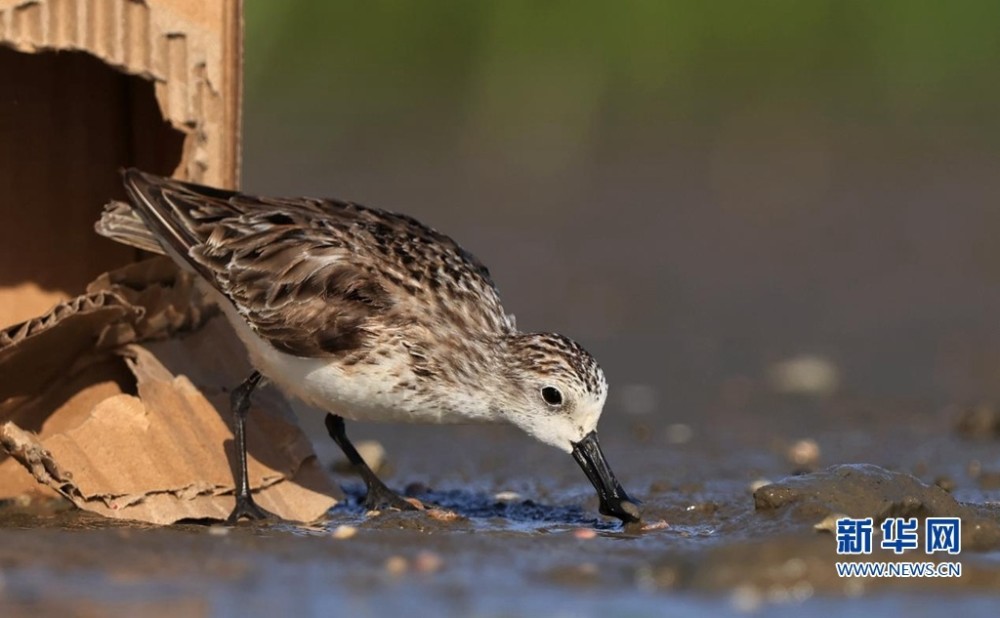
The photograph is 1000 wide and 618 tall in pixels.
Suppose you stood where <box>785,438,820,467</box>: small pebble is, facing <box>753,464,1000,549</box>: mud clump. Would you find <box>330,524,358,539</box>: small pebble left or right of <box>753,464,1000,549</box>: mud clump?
right

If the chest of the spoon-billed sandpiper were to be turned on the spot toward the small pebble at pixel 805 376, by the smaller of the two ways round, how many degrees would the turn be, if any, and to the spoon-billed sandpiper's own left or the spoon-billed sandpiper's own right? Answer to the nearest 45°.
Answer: approximately 45° to the spoon-billed sandpiper's own left

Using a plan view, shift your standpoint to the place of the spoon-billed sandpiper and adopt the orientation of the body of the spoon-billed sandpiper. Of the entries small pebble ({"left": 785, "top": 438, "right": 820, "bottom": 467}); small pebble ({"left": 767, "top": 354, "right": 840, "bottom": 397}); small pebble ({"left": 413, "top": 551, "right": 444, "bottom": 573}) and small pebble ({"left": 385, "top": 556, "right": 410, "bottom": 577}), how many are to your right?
2

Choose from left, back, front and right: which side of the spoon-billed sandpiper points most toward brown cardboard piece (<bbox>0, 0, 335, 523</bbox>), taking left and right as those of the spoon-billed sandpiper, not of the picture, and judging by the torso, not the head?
back

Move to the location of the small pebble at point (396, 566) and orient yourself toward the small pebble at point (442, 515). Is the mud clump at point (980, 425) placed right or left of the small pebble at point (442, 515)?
right

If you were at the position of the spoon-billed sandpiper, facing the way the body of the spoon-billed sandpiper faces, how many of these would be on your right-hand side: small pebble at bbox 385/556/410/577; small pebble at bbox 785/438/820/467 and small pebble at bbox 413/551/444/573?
2

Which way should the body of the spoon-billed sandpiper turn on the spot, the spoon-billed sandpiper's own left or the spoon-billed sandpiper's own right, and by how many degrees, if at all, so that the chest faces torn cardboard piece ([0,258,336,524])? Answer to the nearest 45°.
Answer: approximately 180°

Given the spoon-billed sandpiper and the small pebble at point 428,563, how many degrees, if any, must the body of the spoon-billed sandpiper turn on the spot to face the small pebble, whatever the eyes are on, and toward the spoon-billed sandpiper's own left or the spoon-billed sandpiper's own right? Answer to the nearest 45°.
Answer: approximately 90° to the spoon-billed sandpiper's own right

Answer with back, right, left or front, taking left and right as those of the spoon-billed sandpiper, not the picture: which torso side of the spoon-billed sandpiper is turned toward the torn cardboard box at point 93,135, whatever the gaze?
back

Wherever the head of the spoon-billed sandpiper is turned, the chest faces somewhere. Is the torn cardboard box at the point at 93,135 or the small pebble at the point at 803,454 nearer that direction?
the small pebble

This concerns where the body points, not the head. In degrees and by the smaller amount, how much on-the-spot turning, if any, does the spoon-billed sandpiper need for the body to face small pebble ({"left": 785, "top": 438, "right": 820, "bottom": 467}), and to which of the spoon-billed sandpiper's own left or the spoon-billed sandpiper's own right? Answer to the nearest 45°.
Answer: approximately 45° to the spoon-billed sandpiper's own left

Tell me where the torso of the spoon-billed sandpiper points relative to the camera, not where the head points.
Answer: to the viewer's right
